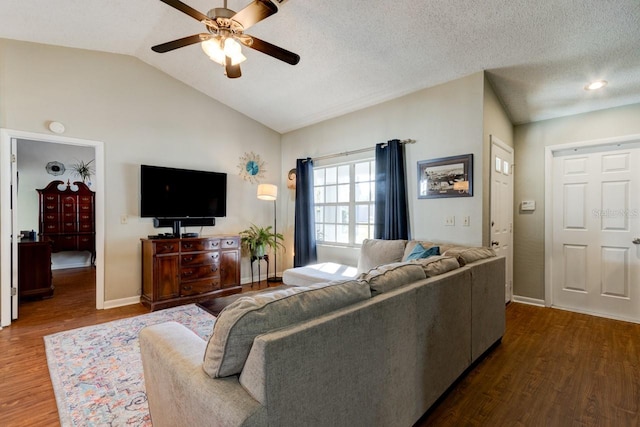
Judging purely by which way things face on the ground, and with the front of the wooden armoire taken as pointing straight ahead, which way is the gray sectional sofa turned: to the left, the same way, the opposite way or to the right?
the opposite way

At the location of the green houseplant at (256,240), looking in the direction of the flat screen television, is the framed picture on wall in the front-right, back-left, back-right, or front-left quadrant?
back-left

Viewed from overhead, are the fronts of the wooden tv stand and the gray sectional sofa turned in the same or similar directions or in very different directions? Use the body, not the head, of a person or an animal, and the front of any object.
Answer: very different directions

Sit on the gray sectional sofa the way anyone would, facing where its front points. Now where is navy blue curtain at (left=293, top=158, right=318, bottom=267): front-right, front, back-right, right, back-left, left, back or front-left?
front-right

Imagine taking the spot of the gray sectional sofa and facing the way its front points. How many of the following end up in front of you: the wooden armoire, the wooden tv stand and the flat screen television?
3

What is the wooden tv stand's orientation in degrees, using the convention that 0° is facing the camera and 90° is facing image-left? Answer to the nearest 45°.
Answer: approximately 315°

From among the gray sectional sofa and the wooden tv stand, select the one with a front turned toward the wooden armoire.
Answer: the gray sectional sofa

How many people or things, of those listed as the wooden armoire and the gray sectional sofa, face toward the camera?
1

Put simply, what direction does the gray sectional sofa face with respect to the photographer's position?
facing away from the viewer and to the left of the viewer

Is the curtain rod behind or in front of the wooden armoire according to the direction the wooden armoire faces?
in front

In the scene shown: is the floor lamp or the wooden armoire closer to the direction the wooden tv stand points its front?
the floor lamp
